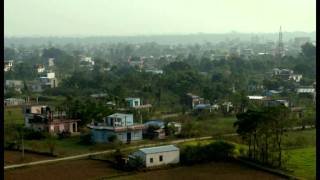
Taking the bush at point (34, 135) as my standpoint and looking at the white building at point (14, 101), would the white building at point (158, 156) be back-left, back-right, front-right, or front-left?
back-right

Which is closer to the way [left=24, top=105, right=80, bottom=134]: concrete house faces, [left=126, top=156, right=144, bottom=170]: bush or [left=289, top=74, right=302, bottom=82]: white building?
the bush

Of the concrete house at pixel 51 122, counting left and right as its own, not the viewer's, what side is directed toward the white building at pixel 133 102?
left

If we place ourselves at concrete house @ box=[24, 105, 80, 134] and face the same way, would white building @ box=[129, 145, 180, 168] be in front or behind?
in front

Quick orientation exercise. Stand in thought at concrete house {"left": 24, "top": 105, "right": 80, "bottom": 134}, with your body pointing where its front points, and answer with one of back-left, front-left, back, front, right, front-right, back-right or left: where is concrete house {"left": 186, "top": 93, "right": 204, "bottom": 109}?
left

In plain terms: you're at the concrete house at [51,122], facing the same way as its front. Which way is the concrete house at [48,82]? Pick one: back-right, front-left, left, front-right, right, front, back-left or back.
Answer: back-left

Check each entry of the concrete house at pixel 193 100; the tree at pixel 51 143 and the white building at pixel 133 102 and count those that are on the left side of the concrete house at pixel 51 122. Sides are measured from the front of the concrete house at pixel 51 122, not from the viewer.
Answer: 2

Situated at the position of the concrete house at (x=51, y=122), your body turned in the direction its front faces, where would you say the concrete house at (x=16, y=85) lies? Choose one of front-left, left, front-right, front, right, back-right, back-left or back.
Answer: back-left

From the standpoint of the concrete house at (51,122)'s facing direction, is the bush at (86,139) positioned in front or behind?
in front

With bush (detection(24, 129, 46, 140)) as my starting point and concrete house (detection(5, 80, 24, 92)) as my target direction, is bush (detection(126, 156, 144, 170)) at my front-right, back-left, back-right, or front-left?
back-right

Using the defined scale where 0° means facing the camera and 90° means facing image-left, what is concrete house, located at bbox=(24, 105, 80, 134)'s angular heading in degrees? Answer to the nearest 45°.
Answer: approximately 315°

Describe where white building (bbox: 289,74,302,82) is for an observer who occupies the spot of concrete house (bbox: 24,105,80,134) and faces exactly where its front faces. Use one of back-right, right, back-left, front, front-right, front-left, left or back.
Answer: left
